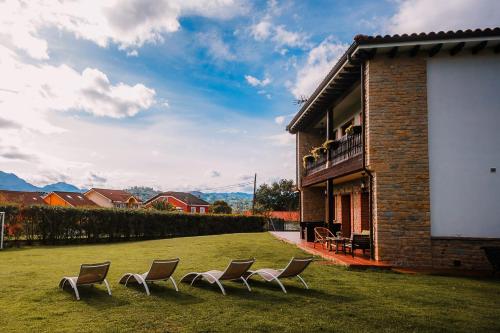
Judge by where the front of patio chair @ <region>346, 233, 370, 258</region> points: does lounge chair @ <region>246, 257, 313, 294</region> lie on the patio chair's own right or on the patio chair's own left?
on the patio chair's own left

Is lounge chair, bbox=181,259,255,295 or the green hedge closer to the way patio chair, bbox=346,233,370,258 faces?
the green hedge

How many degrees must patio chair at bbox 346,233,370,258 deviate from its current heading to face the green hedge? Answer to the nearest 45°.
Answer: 0° — it already faces it

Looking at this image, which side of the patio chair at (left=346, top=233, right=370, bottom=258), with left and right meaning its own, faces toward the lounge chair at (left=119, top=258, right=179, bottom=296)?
left

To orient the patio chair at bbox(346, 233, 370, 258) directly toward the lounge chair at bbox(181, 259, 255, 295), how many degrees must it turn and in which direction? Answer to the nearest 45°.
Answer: approximately 90° to its left

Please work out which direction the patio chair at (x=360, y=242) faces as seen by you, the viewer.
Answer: facing away from the viewer and to the left of the viewer

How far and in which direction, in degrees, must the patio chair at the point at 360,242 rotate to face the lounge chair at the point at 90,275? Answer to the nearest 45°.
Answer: approximately 90° to its left

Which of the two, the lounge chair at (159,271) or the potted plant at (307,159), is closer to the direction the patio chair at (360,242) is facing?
the potted plant

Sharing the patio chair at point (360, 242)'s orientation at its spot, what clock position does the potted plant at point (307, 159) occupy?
The potted plant is roughly at 1 o'clock from the patio chair.
